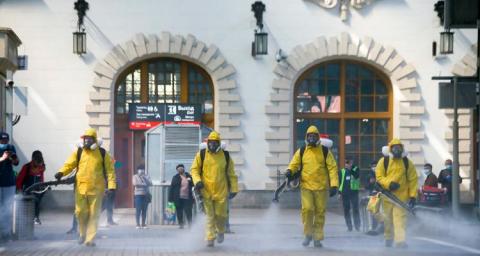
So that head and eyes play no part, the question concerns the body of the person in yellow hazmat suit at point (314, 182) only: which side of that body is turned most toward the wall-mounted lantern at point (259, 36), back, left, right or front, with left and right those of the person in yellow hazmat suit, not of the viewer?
back

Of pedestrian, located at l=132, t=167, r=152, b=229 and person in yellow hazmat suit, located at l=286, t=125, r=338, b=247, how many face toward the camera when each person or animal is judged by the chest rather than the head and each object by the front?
2

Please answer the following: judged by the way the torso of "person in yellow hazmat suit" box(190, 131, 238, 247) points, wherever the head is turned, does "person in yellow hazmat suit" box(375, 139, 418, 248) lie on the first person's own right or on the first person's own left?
on the first person's own left

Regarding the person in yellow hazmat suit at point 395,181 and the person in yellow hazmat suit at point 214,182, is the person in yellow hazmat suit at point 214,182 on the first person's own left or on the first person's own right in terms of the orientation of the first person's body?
on the first person's own right

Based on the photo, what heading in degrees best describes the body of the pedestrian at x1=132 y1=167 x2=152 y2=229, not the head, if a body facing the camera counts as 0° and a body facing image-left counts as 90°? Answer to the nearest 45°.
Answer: approximately 0°

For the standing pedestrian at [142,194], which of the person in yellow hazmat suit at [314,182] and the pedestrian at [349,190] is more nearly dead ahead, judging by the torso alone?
the person in yellow hazmat suit

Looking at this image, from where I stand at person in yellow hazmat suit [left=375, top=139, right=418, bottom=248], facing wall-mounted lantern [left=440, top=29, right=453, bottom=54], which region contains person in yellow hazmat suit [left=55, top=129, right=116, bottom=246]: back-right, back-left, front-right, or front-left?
back-left

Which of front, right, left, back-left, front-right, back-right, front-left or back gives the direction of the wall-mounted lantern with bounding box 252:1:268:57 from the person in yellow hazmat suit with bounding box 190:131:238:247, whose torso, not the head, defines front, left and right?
back

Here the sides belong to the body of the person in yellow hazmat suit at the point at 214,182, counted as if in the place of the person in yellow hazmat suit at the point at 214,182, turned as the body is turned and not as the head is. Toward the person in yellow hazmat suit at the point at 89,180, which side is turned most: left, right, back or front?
right
